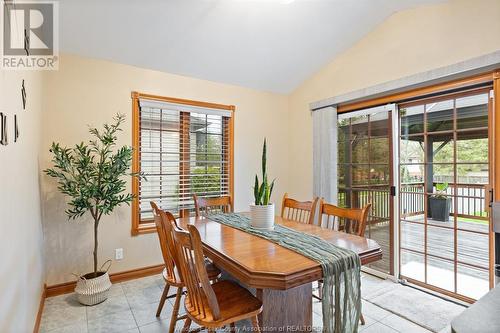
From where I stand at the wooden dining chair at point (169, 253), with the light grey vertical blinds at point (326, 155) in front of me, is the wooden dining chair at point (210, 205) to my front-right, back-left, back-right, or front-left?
front-left

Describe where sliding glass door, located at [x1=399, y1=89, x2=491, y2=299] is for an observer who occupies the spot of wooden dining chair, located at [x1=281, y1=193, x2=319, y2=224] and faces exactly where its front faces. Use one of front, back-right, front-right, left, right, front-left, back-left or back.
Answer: back-left

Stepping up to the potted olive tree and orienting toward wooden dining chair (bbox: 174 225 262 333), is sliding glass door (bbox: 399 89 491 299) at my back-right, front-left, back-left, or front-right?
front-left

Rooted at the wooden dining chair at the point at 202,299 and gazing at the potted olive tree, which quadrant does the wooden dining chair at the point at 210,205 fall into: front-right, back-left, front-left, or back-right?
front-right

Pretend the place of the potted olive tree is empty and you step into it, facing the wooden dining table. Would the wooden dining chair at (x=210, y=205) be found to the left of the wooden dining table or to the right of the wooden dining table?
left

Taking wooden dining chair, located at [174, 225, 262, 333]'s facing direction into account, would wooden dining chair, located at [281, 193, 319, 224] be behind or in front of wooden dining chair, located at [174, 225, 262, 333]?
in front

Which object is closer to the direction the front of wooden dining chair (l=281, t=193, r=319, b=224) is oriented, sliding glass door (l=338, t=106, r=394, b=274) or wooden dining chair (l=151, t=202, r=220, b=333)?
the wooden dining chair

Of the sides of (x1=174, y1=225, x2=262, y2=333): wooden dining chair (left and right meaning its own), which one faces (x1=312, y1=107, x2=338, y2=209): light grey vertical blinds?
front

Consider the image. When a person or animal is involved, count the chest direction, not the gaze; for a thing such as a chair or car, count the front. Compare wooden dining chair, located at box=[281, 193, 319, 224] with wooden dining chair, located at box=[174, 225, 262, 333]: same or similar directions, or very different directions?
very different directions

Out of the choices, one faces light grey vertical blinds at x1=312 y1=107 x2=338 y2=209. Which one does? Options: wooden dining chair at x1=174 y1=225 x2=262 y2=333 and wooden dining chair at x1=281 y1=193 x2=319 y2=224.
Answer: wooden dining chair at x1=174 y1=225 x2=262 y2=333

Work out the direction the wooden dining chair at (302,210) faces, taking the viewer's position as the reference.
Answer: facing the viewer and to the left of the viewer

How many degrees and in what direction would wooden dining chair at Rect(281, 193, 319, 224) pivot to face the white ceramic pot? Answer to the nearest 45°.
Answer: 0° — it already faces it

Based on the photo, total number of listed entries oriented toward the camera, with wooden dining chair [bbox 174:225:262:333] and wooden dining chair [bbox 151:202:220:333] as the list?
0

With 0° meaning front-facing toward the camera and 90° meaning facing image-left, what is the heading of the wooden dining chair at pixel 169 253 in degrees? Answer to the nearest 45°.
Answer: approximately 225°

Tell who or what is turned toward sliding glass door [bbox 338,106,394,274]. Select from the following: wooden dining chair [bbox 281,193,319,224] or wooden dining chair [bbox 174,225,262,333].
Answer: wooden dining chair [bbox 174,225,262,333]
